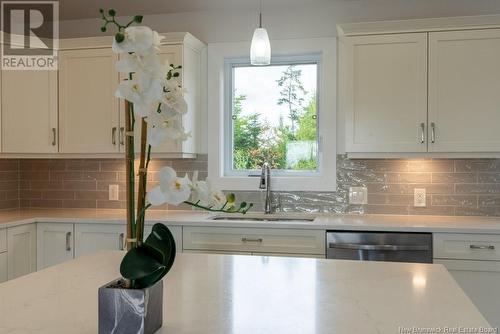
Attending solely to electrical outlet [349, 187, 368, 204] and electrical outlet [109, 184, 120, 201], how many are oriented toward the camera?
2

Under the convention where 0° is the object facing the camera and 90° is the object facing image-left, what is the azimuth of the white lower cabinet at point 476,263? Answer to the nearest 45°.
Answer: approximately 0°

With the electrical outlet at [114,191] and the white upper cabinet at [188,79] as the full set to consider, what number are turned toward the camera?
2

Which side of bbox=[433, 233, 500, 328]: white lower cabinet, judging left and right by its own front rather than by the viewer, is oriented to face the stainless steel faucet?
right

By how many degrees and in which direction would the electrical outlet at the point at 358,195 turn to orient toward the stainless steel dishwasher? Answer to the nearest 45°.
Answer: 0° — it already faces it

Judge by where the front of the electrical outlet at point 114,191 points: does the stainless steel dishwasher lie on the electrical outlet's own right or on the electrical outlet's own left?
on the electrical outlet's own left

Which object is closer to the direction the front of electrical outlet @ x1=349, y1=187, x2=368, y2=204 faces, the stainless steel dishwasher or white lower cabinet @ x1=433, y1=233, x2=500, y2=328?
the stainless steel dishwasher

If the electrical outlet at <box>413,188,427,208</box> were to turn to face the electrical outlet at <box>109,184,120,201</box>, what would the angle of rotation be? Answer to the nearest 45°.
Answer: approximately 90° to its right

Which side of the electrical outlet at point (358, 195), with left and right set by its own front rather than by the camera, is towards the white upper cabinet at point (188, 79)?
right
